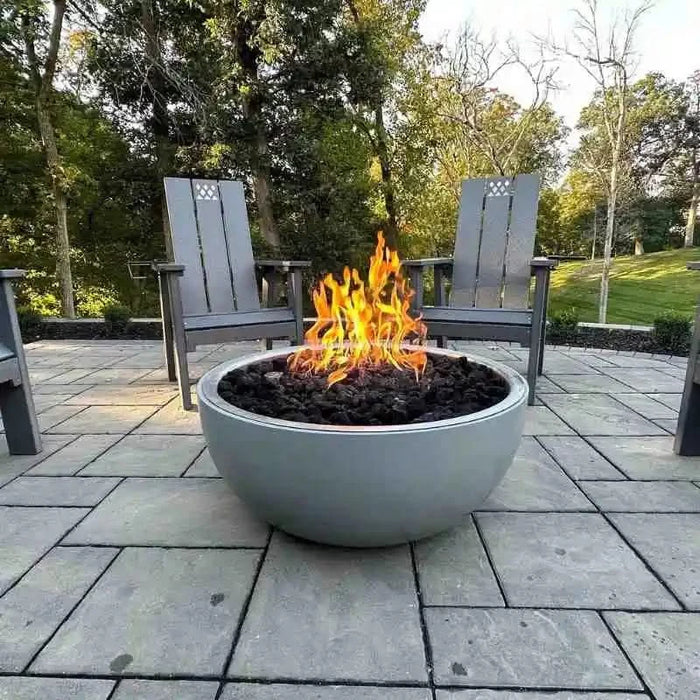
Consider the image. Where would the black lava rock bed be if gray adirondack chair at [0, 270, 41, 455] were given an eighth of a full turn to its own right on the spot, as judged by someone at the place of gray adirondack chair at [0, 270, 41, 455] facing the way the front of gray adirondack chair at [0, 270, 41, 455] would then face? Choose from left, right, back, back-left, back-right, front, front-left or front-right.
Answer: front

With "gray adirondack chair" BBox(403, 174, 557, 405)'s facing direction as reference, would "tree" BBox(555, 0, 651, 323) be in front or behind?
behind

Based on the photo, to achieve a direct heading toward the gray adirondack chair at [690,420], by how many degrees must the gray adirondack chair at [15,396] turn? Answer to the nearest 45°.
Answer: approximately 45° to its right

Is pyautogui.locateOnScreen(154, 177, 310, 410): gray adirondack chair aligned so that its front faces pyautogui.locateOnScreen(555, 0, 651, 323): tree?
no

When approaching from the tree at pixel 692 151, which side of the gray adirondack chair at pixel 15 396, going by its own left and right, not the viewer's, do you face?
left

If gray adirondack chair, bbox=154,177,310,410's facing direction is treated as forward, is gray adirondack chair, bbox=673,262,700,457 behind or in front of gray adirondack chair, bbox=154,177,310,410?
in front

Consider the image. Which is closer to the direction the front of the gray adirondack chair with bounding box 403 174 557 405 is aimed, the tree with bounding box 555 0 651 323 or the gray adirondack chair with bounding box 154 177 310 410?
the gray adirondack chair

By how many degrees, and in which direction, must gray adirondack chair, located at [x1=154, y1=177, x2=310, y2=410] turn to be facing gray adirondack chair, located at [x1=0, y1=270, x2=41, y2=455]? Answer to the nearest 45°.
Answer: approximately 90° to its right

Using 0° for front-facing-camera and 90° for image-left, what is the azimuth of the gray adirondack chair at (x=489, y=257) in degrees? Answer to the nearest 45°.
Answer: approximately 45°

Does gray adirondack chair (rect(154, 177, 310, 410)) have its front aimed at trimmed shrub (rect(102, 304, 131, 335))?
no

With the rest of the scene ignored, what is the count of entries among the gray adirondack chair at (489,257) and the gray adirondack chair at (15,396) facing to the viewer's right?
1

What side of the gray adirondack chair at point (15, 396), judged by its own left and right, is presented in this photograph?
right

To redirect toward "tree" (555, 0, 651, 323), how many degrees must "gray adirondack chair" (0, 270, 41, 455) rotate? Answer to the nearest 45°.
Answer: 0° — it already faces it

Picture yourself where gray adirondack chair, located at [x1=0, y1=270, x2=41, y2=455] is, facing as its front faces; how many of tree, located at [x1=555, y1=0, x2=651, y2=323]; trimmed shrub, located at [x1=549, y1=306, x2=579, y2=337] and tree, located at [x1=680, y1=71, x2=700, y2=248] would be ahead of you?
3

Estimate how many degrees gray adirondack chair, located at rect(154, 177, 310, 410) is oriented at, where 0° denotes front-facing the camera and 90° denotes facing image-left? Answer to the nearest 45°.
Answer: approximately 315°

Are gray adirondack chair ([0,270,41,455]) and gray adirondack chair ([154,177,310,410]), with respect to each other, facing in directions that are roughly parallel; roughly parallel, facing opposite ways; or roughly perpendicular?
roughly perpendicular

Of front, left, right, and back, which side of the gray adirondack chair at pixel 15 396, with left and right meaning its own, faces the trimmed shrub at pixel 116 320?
left
